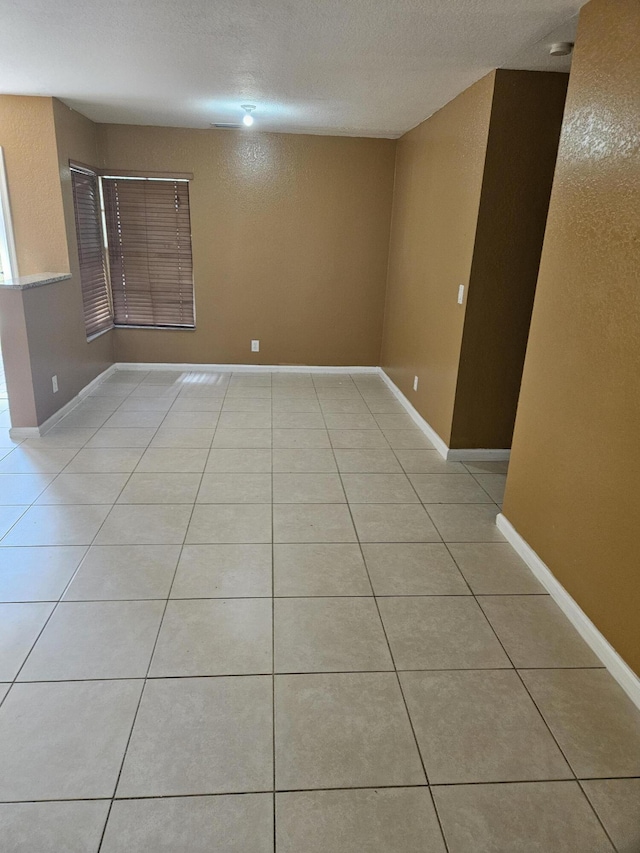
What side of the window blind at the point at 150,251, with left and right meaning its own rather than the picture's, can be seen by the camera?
front

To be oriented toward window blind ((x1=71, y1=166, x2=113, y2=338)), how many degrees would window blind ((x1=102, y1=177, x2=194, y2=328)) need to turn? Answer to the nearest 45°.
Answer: approximately 45° to its right

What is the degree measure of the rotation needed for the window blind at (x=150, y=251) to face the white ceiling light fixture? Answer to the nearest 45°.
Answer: approximately 45° to its left
